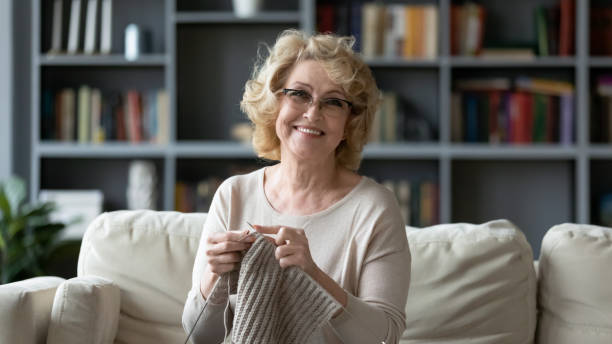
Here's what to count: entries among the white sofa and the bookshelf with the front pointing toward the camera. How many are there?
2

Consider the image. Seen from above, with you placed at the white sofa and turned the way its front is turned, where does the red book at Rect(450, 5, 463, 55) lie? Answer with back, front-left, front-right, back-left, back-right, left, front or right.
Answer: back

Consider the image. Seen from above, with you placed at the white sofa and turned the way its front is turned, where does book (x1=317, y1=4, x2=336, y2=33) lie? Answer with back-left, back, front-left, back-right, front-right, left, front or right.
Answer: back

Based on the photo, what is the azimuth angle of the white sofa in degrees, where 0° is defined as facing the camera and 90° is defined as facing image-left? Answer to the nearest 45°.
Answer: approximately 0°

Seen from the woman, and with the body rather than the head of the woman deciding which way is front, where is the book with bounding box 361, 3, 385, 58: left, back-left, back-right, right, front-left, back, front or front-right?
back

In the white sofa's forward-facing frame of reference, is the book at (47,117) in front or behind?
behind
